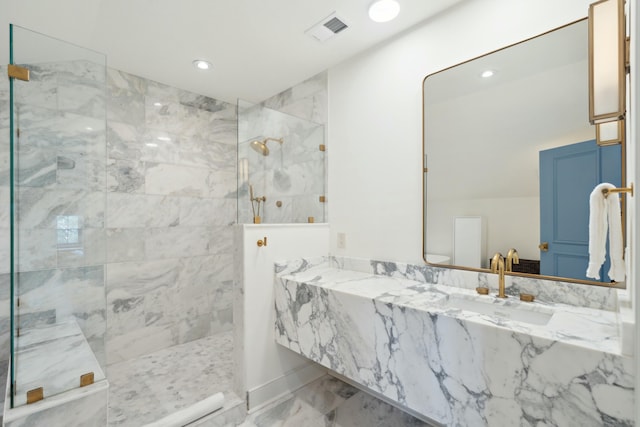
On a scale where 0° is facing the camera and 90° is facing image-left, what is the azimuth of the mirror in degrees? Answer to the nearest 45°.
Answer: approximately 45°

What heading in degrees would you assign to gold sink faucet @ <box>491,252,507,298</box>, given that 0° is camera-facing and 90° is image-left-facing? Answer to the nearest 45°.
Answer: approximately 45°

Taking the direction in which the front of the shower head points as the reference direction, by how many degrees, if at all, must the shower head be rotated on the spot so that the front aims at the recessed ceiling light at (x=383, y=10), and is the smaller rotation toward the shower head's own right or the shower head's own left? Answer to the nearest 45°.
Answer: approximately 90° to the shower head's own left

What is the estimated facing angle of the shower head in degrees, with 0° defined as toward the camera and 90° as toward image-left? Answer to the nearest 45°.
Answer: approximately 45°

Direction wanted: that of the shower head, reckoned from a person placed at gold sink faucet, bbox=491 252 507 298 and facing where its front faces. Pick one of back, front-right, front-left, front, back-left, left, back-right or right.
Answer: front-right
